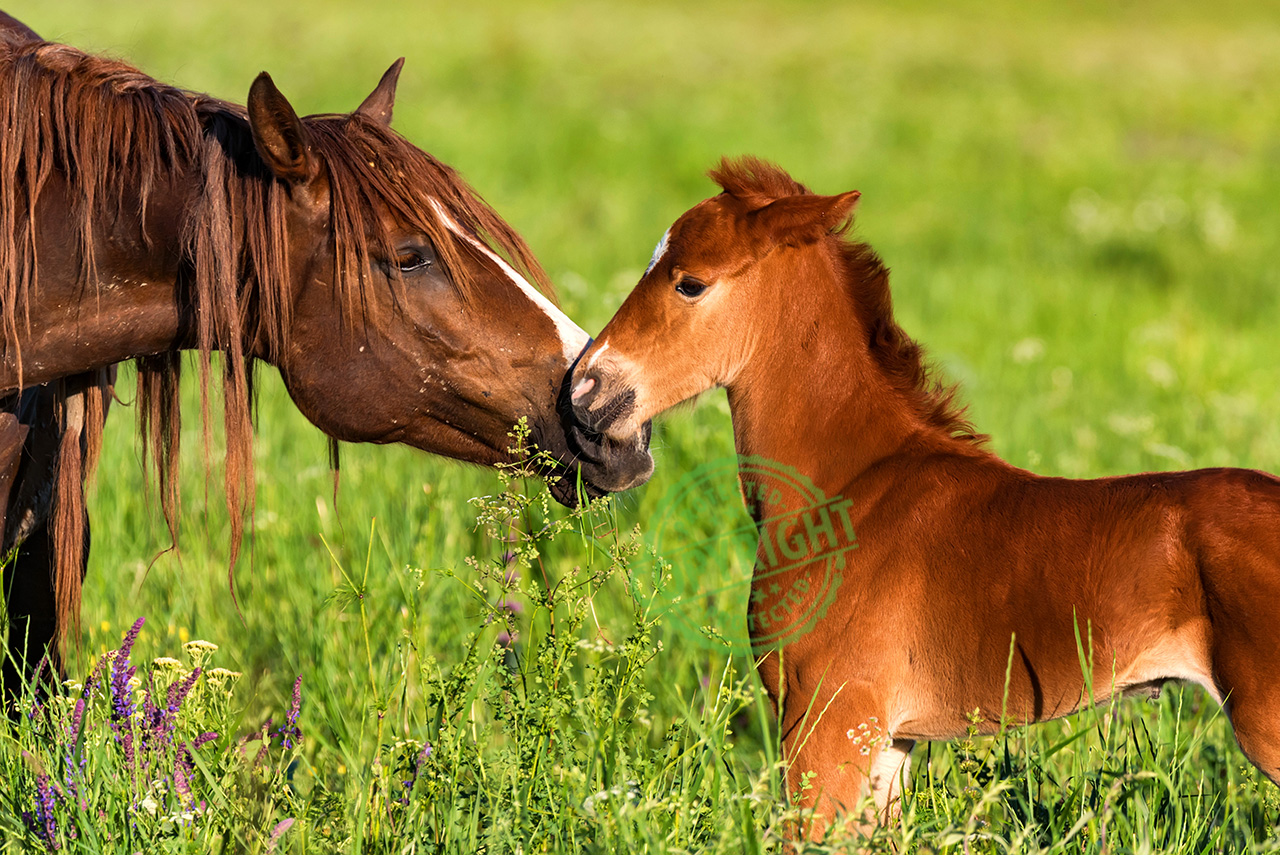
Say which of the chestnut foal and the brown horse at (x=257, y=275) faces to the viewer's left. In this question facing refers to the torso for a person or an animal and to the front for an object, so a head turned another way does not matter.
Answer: the chestnut foal

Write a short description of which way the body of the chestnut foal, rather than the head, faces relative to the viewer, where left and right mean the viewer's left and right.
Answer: facing to the left of the viewer

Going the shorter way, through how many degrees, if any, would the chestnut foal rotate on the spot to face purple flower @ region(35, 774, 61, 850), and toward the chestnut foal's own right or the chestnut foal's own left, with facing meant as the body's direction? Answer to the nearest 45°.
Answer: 0° — it already faces it

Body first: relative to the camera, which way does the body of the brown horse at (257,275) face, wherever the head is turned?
to the viewer's right

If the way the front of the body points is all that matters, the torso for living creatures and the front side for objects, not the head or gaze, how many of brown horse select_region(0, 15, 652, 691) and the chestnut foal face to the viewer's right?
1

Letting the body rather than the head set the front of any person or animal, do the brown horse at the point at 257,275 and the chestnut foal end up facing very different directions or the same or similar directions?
very different directions

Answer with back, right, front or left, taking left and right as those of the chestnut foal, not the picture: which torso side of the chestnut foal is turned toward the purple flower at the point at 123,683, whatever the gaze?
front
